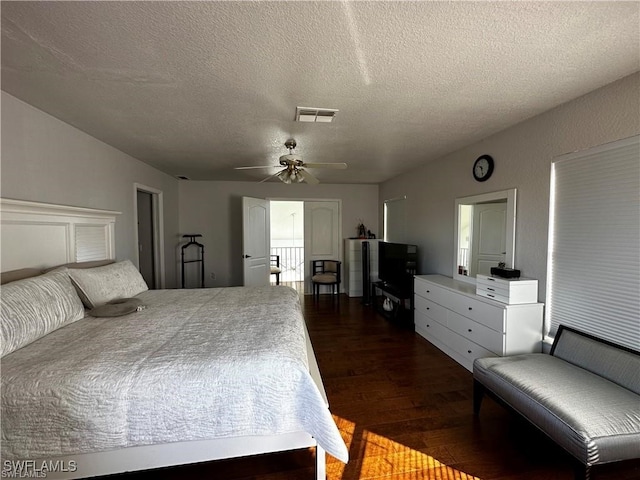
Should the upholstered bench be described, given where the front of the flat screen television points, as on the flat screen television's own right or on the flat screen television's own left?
on the flat screen television's own left

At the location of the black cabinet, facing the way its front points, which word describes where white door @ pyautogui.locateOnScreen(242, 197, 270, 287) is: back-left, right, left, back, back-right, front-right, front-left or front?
front-right

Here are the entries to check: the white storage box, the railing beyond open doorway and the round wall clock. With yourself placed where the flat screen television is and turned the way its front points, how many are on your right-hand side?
1

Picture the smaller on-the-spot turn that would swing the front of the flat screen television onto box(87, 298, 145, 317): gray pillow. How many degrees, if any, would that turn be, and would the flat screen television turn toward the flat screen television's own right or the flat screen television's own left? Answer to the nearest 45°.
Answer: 0° — it already faces it

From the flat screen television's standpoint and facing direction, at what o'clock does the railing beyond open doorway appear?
The railing beyond open doorway is roughly at 3 o'clock from the flat screen television.

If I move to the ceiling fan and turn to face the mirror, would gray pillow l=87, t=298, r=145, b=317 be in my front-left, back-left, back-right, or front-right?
back-right

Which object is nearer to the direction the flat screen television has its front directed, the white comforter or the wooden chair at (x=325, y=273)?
the white comforter

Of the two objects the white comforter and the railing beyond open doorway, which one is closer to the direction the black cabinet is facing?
the white comforter

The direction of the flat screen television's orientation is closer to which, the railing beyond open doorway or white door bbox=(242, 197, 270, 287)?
the white door

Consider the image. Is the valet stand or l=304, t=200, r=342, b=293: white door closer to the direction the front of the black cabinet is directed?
the valet stand

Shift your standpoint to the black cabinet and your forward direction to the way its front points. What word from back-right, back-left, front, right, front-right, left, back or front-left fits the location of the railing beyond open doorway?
right

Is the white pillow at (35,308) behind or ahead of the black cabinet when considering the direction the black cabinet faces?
ahead

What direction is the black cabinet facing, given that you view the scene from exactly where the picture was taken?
facing the viewer and to the left of the viewer

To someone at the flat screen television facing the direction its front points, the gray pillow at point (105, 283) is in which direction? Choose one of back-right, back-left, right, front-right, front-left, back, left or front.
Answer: front

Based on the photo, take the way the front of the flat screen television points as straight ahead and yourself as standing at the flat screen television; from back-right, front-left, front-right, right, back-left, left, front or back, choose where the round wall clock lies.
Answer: left
